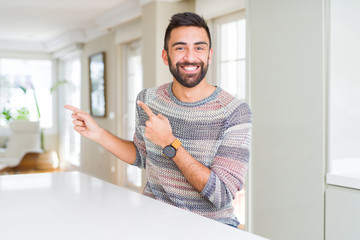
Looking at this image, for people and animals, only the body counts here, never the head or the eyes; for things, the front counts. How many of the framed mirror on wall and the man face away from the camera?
0

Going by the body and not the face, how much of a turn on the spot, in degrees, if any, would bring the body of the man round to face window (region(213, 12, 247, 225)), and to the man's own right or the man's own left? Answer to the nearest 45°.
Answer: approximately 180°

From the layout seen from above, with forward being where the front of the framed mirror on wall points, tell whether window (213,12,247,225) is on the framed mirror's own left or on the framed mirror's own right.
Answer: on the framed mirror's own left

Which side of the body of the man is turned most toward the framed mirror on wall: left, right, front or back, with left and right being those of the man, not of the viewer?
back

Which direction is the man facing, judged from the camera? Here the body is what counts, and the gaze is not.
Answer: toward the camera

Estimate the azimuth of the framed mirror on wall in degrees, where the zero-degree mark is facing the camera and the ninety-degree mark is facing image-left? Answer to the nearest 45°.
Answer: approximately 45°

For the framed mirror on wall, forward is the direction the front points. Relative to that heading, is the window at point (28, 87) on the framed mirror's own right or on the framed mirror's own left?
on the framed mirror's own right

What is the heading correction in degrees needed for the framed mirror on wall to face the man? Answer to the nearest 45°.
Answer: approximately 45° to its left

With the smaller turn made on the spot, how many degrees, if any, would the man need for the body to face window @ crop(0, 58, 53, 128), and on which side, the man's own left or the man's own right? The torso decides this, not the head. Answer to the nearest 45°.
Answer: approximately 180°
